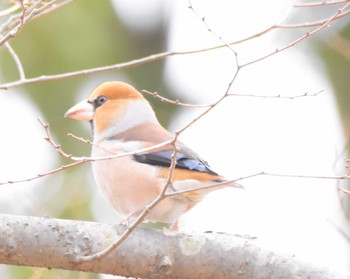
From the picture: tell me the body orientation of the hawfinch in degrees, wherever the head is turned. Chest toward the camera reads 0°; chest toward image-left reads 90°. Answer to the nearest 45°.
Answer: approximately 90°
